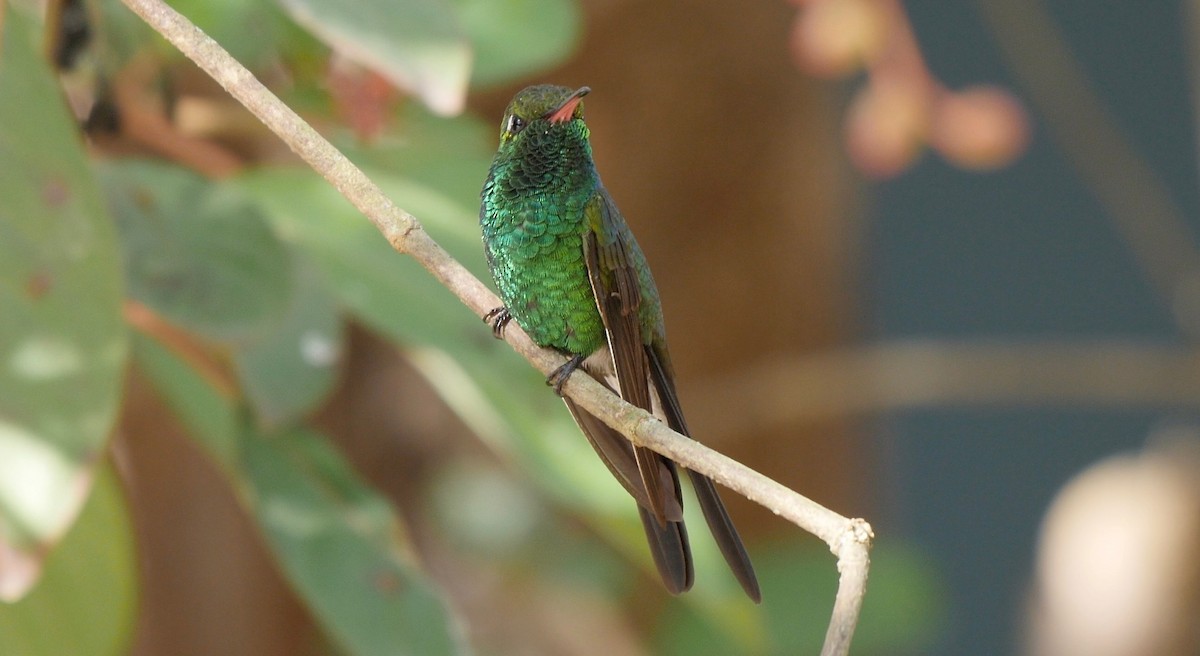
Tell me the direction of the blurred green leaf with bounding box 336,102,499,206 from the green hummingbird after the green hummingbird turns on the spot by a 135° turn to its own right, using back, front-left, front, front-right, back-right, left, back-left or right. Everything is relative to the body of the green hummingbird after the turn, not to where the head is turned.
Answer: front-left

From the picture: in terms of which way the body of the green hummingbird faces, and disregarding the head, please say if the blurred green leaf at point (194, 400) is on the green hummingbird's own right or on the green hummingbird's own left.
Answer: on the green hummingbird's own right

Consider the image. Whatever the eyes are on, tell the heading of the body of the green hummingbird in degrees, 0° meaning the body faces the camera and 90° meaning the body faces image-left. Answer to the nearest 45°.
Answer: approximately 45°
